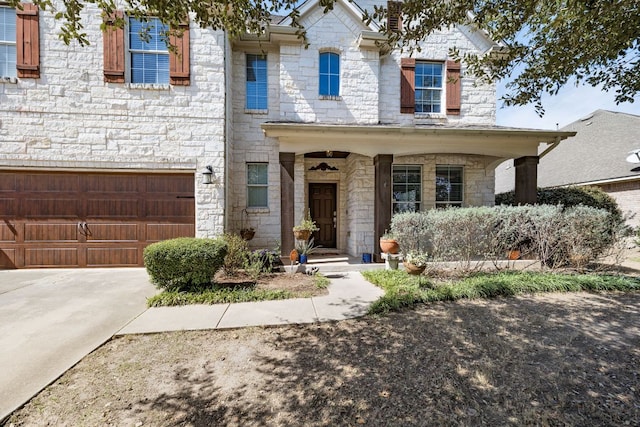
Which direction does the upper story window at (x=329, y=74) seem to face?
toward the camera

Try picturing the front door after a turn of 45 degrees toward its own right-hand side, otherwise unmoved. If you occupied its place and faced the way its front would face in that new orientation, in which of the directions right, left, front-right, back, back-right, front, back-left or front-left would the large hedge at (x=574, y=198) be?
back-left

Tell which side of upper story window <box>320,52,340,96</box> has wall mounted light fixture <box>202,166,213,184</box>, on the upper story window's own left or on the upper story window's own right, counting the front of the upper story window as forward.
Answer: on the upper story window's own right

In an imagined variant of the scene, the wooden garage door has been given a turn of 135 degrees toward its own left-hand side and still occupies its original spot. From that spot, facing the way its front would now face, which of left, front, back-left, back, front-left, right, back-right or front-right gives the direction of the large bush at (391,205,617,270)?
right

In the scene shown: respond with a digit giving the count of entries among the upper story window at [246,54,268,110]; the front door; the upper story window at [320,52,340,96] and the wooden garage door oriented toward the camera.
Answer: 4

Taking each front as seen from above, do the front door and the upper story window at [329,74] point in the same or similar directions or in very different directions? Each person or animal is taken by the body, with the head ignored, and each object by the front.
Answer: same or similar directions

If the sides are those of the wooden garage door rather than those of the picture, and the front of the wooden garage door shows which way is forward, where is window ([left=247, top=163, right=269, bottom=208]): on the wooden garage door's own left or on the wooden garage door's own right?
on the wooden garage door's own left

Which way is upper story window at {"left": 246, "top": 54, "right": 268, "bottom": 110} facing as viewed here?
toward the camera

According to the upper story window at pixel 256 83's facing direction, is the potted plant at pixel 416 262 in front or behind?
in front

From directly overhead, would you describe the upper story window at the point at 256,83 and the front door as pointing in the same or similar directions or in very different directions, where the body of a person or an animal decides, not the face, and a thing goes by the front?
same or similar directions

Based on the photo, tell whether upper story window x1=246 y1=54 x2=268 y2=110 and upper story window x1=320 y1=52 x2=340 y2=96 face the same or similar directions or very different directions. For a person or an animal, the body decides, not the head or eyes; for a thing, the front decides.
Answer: same or similar directions

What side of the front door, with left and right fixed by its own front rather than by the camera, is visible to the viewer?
front

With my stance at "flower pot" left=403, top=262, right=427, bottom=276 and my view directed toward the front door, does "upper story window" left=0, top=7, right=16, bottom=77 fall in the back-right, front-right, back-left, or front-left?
front-left
